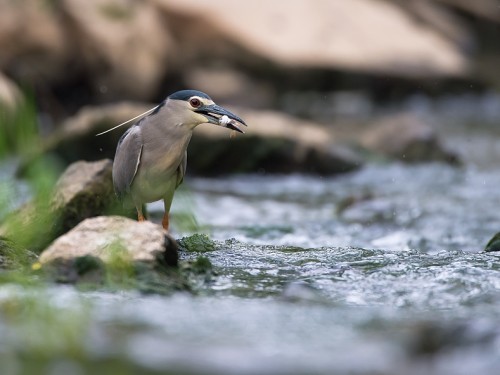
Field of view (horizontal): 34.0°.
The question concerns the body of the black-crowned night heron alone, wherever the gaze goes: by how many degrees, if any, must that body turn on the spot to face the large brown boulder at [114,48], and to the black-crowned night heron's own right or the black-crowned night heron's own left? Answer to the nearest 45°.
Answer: approximately 135° to the black-crowned night heron's own left

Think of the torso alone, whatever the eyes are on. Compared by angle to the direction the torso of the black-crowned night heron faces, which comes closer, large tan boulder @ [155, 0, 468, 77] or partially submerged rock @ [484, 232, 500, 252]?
the partially submerged rock

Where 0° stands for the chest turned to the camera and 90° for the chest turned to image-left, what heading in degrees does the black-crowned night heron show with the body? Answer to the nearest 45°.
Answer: approximately 315°

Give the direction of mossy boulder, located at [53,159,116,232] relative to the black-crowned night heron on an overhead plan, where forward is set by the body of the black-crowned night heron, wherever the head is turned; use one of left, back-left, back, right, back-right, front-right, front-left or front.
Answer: back

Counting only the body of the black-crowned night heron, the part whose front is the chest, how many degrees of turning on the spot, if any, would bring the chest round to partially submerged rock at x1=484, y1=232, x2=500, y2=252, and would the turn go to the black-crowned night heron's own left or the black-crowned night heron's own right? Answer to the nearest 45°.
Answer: approximately 45° to the black-crowned night heron's own left

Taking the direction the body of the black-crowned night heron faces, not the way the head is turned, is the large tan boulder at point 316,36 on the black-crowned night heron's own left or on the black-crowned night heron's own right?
on the black-crowned night heron's own left

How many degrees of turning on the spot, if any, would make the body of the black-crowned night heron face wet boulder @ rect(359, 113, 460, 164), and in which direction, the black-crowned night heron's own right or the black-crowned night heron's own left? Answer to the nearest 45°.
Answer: approximately 90° to the black-crowned night heron's own left

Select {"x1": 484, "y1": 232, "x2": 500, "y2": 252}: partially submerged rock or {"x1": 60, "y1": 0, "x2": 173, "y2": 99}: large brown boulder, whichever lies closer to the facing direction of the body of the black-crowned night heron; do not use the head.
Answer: the partially submerged rock
